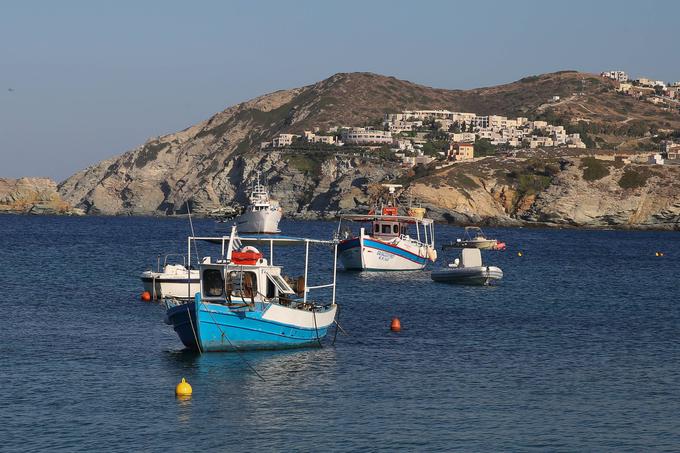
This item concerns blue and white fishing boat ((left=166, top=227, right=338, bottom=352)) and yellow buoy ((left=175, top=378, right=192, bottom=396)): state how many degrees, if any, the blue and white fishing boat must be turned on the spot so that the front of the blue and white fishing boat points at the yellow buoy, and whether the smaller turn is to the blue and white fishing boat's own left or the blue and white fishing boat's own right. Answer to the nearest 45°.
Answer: approximately 45° to the blue and white fishing boat's own left

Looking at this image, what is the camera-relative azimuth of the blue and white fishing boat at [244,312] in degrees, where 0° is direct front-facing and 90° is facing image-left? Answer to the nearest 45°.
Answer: approximately 45°
